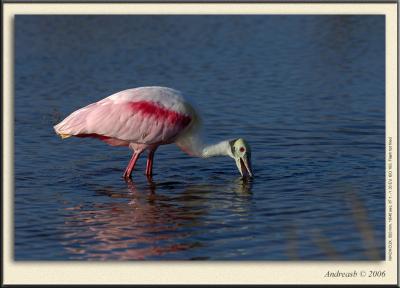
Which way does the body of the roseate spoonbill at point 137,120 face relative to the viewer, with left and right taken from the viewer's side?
facing to the right of the viewer
